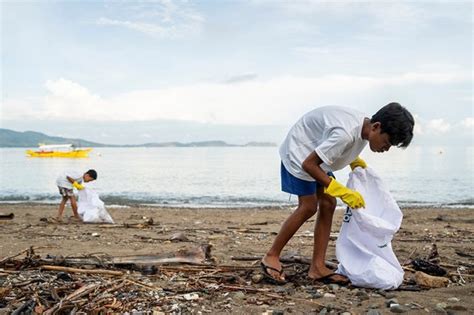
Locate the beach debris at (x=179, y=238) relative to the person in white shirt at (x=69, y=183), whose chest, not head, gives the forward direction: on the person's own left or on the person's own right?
on the person's own right

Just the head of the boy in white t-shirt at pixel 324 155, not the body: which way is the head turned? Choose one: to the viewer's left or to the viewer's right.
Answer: to the viewer's right

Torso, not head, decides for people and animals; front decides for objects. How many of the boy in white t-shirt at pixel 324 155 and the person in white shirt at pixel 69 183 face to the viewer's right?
2

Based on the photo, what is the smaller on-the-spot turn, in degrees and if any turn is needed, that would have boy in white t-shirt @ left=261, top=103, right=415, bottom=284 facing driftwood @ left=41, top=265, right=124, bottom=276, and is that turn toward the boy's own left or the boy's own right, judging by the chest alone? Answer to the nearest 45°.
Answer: approximately 180°

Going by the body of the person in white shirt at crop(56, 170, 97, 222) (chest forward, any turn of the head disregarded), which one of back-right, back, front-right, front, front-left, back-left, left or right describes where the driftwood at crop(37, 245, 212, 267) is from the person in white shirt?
right

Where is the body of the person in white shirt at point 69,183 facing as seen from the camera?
to the viewer's right

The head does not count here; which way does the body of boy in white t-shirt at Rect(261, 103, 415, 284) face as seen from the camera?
to the viewer's right
